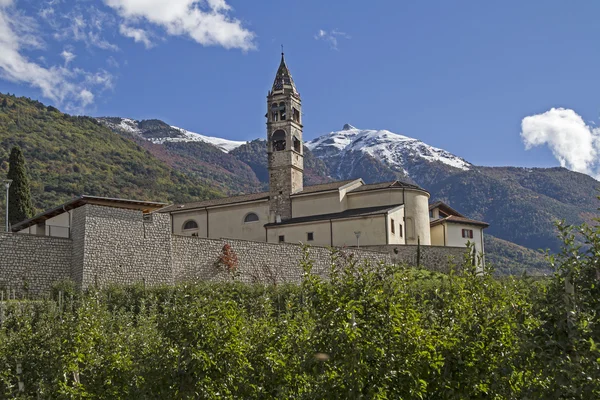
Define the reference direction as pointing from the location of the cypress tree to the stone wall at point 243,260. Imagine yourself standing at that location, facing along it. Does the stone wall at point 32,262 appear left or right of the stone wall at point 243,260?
right

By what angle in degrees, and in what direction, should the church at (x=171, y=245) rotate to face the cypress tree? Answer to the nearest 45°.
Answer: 0° — it already faces it

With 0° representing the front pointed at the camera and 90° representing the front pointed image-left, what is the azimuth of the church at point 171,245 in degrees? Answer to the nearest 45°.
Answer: approximately 135°
